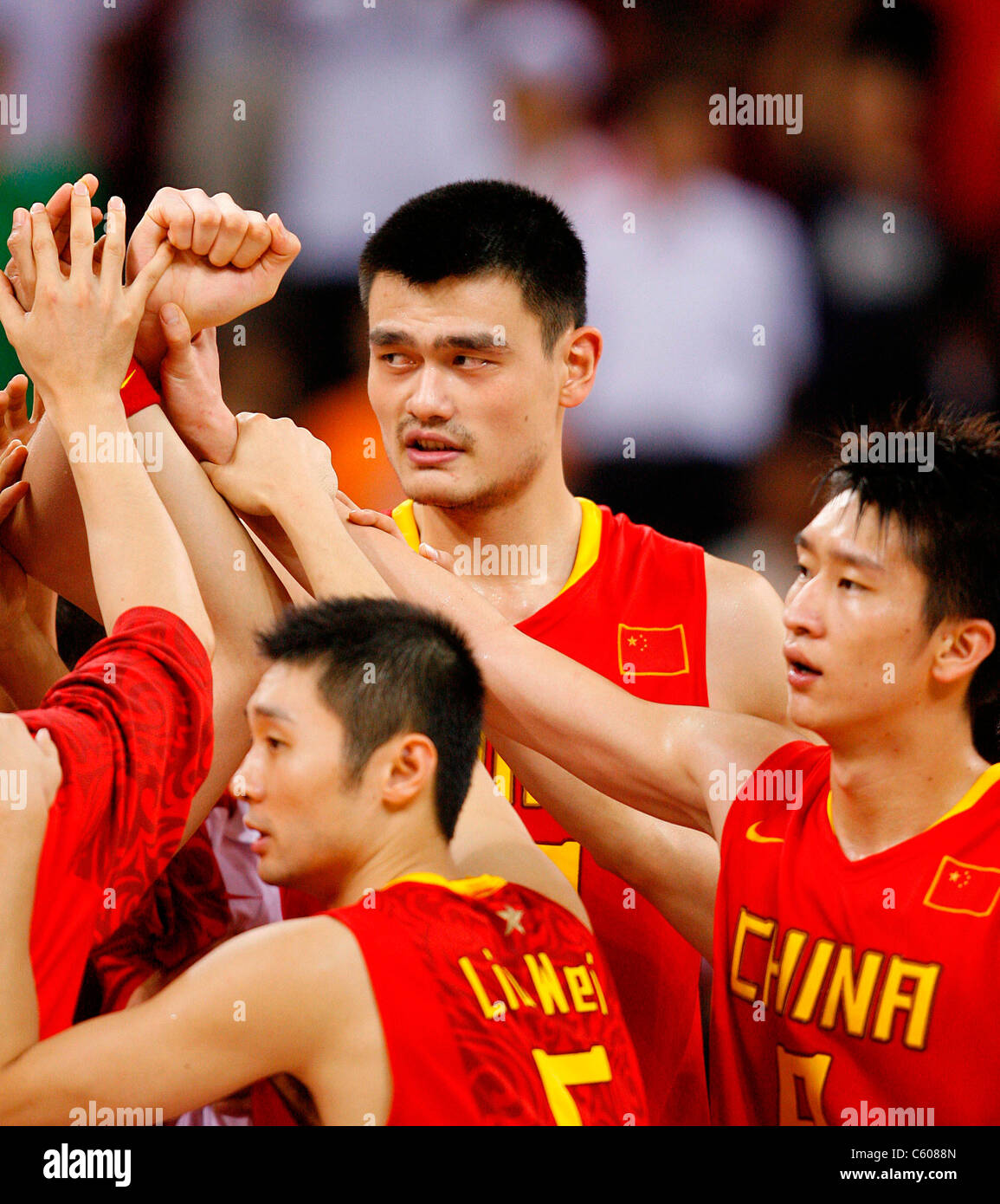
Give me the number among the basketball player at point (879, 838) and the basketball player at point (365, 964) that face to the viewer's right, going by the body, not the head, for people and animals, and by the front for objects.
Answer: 0

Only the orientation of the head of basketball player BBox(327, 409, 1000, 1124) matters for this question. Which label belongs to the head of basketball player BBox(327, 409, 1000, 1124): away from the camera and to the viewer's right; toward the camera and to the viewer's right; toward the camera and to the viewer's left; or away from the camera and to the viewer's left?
toward the camera and to the viewer's left

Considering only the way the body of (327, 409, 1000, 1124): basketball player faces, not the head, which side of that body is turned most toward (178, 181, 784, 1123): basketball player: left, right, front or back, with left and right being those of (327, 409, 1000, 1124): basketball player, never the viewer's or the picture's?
right

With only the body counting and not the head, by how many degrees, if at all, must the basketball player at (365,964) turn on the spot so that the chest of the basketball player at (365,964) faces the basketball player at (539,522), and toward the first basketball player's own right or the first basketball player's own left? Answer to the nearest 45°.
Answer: approximately 45° to the first basketball player's own right

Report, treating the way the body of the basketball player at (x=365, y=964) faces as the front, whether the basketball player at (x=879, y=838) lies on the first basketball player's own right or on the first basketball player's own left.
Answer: on the first basketball player's own right

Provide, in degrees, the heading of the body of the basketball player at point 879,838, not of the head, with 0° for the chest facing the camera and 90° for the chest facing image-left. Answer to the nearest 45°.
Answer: approximately 45°

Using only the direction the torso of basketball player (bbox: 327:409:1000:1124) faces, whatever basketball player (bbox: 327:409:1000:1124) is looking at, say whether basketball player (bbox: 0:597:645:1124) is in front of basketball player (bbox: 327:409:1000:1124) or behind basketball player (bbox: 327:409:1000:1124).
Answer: in front

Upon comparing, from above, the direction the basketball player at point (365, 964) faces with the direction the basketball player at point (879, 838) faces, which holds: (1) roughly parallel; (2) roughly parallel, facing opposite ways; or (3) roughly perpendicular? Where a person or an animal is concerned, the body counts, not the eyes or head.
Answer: roughly perpendicular

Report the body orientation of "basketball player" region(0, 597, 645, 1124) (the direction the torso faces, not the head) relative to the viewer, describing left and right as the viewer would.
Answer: facing away from the viewer and to the left of the viewer

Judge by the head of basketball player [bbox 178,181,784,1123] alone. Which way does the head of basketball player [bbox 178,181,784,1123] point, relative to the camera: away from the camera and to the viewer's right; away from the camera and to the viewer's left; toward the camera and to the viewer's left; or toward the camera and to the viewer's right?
toward the camera and to the viewer's left
